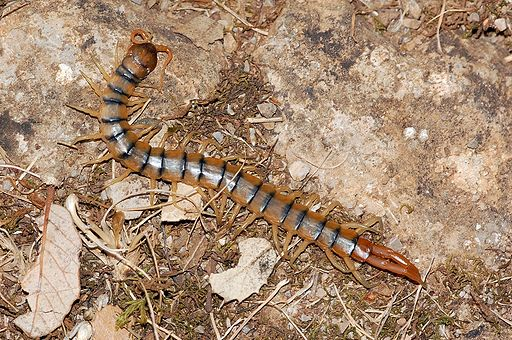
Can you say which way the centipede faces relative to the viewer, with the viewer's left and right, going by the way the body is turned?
facing away from the viewer and to the left of the viewer

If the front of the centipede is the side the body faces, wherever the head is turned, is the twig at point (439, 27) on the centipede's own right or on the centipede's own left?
on the centipede's own right

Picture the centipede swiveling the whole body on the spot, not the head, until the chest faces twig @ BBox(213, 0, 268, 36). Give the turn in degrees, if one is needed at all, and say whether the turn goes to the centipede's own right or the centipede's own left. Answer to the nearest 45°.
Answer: approximately 45° to the centipede's own right

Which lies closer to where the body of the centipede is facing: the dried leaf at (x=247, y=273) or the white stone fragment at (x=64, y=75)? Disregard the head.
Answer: the white stone fragment

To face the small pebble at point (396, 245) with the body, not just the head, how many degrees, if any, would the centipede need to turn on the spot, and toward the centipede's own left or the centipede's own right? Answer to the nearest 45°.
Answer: approximately 135° to the centipede's own right

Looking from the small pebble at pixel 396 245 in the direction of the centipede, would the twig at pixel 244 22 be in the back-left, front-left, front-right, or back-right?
front-right

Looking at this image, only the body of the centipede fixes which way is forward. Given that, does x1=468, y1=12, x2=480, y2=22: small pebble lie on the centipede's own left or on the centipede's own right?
on the centipede's own right

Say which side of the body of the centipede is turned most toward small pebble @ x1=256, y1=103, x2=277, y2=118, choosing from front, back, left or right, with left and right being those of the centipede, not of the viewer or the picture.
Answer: right

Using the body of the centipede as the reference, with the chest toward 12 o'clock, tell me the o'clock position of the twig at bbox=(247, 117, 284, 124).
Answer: The twig is roughly at 3 o'clock from the centipede.

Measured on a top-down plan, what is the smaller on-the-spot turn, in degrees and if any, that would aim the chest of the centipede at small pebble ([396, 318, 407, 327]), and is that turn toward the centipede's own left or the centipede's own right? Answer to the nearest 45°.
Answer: approximately 180°

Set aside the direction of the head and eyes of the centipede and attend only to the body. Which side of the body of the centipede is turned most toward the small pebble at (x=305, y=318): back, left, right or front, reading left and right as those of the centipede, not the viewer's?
back

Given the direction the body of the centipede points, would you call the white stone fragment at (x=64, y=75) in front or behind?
in front

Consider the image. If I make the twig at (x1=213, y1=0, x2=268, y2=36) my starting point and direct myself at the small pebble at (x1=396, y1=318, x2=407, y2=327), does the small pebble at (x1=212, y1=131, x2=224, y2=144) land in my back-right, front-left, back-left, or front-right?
front-right
